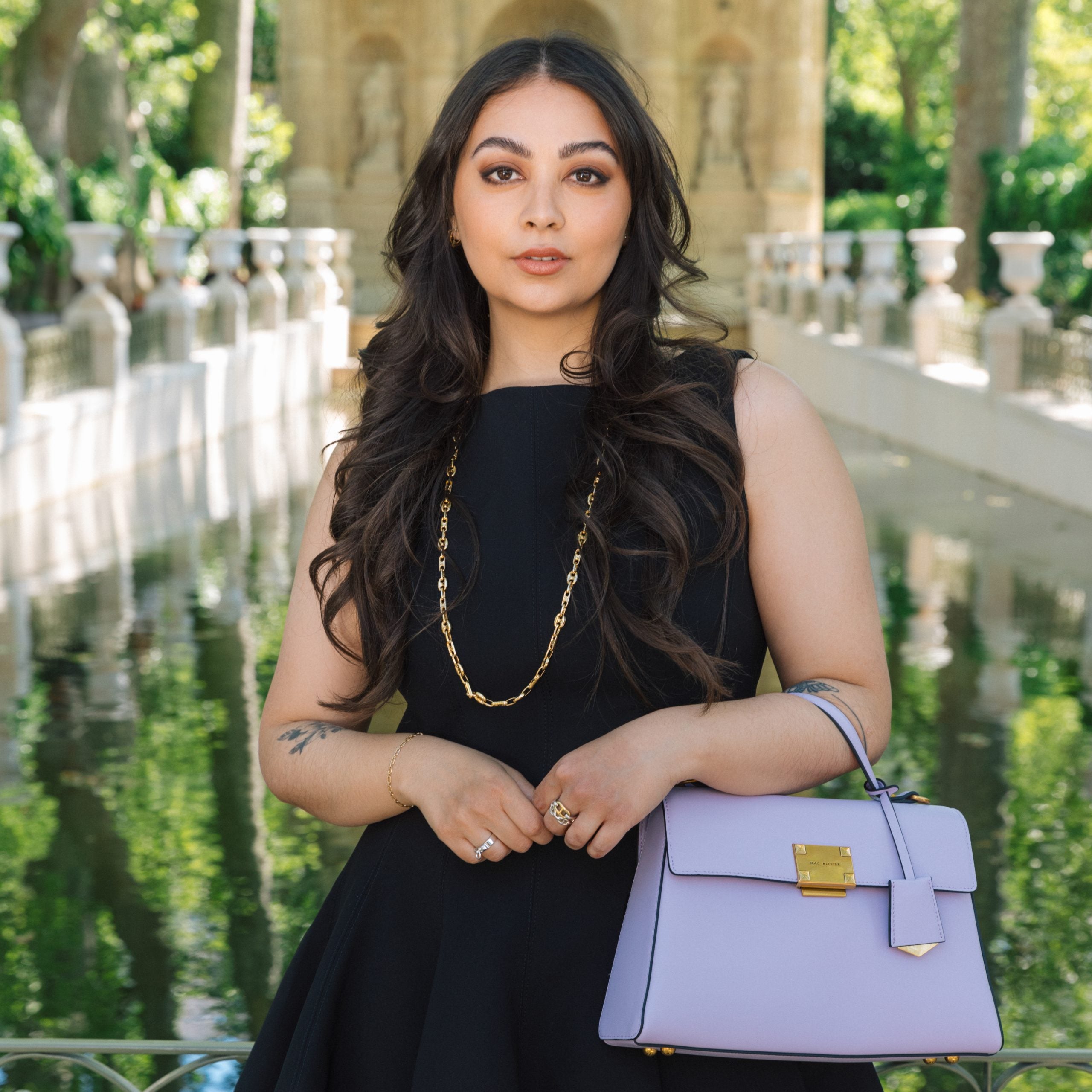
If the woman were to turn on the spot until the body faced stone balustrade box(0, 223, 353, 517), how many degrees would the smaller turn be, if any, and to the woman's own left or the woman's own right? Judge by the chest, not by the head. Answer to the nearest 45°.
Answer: approximately 180°

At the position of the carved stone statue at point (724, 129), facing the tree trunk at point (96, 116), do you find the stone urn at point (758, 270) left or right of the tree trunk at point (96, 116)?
left

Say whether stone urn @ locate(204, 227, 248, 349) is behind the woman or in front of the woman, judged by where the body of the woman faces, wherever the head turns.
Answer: behind

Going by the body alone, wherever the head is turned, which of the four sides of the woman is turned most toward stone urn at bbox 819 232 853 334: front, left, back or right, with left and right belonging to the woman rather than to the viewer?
back

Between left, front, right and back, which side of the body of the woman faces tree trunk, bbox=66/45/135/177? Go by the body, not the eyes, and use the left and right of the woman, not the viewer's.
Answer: back

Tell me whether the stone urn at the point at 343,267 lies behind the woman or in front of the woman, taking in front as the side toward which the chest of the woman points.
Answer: behind

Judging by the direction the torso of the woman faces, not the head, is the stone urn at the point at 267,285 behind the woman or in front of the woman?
behind

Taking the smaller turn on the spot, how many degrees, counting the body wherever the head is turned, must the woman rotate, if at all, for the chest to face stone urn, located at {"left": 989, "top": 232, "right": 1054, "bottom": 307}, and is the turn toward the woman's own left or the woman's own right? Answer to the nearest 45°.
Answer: approximately 180°

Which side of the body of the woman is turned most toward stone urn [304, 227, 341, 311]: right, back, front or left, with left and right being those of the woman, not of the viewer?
back

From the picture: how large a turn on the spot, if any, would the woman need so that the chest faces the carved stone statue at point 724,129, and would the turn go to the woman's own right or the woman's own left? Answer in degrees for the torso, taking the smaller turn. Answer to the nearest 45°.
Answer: approximately 180°

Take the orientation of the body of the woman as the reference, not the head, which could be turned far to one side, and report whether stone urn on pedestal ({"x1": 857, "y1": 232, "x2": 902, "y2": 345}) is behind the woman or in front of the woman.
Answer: behind

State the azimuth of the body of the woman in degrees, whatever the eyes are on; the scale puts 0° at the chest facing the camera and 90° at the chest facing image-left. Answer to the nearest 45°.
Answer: approximately 0°

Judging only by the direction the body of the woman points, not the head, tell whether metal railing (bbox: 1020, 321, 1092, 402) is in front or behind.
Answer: behind

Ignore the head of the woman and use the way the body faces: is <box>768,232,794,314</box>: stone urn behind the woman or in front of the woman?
behind
